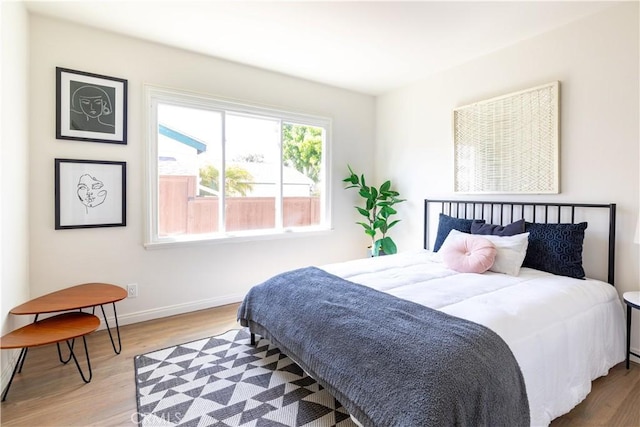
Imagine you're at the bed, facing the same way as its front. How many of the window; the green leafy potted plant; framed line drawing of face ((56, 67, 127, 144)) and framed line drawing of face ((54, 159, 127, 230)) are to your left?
0

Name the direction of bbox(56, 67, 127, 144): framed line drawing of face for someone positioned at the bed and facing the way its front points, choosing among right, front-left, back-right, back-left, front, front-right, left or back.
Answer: front-right

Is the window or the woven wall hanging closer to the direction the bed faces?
the window

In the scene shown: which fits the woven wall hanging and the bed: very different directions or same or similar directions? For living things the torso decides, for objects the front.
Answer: same or similar directions

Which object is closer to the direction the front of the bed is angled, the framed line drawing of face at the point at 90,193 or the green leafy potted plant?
the framed line drawing of face

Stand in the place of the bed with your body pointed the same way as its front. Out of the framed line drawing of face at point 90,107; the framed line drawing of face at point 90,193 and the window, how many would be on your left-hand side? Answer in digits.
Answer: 0

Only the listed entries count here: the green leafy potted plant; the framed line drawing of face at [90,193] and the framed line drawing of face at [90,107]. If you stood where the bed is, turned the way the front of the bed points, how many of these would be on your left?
0

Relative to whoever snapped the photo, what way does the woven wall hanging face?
facing the viewer and to the left of the viewer

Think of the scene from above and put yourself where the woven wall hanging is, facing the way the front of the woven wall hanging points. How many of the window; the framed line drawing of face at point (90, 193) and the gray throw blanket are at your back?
0

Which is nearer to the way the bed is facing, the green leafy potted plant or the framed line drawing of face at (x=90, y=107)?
the framed line drawing of face

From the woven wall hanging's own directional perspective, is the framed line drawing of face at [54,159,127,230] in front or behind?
in front

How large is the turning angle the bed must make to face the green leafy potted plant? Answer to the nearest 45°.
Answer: approximately 135° to its right

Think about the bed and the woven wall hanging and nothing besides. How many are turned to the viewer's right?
0

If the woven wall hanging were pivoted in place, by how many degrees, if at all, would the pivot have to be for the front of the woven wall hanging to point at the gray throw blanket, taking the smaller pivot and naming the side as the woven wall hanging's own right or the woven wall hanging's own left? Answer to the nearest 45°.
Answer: approximately 45° to the woven wall hanging's own left
